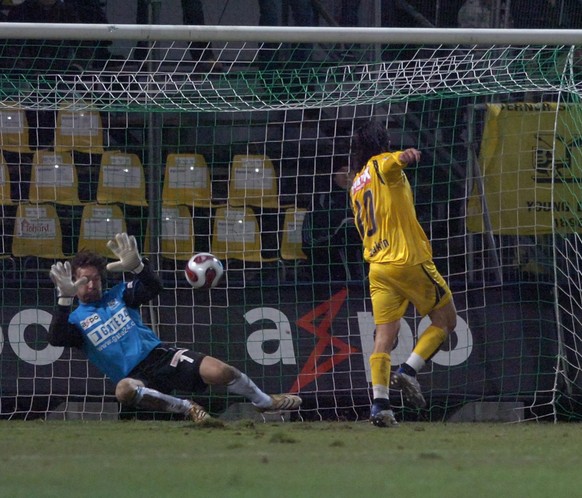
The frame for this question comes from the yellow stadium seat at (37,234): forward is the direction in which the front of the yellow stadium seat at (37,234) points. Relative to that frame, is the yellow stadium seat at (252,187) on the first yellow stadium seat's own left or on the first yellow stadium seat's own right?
on the first yellow stadium seat's own left

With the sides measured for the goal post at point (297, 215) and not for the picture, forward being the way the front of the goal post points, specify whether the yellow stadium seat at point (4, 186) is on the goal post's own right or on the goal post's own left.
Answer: on the goal post's own right

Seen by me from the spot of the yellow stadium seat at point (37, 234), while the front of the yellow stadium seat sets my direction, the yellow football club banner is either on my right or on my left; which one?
on my left

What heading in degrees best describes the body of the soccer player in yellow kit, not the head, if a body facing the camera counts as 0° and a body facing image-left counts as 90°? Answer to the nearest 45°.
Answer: approximately 225°

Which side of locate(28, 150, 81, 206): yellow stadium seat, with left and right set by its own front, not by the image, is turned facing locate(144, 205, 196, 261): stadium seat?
left

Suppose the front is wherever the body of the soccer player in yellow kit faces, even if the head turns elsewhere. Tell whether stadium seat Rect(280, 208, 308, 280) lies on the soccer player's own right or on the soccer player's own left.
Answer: on the soccer player's own left

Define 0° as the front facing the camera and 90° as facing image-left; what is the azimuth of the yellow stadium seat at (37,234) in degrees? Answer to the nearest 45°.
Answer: approximately 0°

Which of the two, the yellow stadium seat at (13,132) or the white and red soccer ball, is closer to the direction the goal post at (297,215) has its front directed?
the white and red soccer ball
